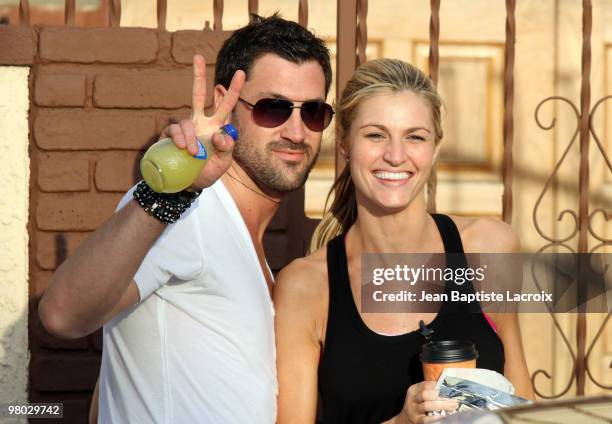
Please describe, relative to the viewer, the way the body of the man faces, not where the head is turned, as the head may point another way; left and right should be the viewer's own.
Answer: facing the viewer and to the right of the viewer

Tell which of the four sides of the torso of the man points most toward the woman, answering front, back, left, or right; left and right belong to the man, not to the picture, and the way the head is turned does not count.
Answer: left

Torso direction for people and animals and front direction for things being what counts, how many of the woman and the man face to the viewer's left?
0

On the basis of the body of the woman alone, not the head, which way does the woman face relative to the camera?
toward the camera

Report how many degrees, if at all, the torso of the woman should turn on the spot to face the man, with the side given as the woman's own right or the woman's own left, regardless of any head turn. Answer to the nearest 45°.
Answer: approximately 45° to the woman's own right
